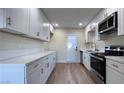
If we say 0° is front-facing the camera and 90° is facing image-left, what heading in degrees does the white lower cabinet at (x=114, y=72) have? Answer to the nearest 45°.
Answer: approximately 45°

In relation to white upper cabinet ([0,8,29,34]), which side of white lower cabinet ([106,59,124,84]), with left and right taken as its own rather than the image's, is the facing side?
front
